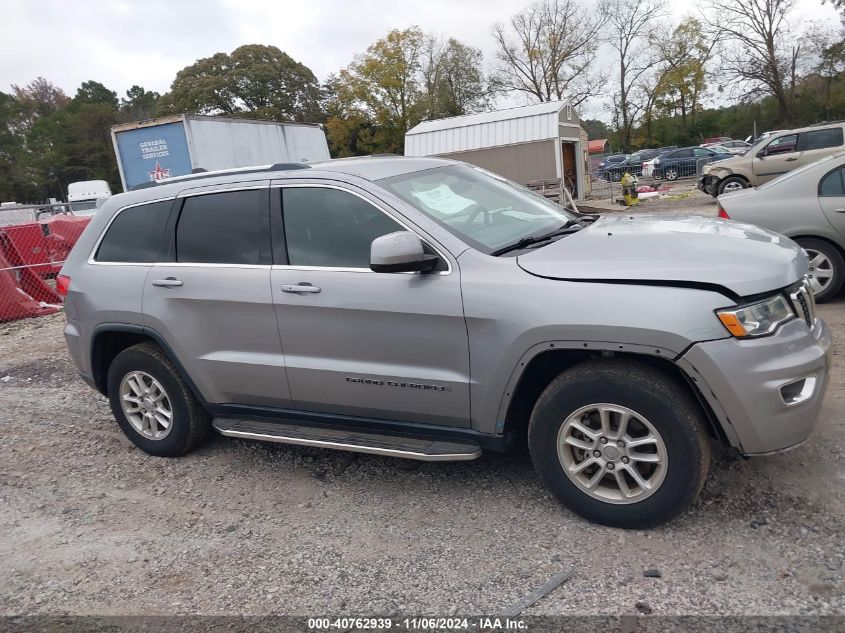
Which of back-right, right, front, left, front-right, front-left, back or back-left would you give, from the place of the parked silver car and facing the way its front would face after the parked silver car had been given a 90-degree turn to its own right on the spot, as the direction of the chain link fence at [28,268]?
right

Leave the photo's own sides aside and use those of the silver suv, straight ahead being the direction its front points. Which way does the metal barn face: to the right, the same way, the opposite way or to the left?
the same way

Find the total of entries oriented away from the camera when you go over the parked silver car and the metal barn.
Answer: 0

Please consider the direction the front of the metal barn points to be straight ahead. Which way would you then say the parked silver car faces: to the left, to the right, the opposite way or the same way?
the same way

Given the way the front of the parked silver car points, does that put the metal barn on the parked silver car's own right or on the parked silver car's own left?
on the parked silver car's own left

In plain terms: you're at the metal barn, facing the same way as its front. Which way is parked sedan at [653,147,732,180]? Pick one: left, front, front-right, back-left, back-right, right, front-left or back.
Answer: left

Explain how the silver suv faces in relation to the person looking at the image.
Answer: facing the viewer and to the right of the viewer

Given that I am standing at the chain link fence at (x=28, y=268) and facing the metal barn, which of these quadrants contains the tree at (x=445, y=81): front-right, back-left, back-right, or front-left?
front-left

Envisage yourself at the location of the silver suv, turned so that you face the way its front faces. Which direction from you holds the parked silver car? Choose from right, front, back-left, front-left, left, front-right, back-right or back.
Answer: left

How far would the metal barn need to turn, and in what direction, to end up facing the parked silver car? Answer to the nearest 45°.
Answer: approximately 45° to its right

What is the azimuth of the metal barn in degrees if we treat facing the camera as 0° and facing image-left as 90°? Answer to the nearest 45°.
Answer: approximately 315°

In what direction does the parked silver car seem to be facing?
to the viewer's right

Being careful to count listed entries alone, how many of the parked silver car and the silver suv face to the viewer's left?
0
